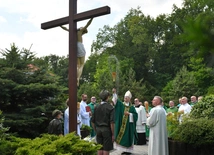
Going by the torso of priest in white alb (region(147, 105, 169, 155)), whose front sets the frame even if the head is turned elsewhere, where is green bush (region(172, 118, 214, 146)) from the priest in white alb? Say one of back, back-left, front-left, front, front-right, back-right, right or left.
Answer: back-right
